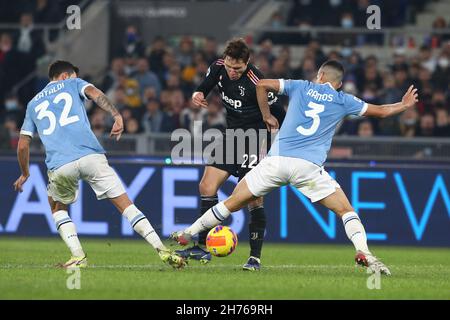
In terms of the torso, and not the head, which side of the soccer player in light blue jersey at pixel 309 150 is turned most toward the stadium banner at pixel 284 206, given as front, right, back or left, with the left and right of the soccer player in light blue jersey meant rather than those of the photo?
front

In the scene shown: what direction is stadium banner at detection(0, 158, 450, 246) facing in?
toward the camera

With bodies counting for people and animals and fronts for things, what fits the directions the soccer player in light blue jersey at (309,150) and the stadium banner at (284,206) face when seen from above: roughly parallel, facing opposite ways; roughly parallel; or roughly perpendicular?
roughly parallel, facing opposite ways

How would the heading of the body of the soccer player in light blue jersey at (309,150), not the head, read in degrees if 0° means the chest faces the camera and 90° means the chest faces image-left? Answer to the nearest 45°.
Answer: approximately 180°

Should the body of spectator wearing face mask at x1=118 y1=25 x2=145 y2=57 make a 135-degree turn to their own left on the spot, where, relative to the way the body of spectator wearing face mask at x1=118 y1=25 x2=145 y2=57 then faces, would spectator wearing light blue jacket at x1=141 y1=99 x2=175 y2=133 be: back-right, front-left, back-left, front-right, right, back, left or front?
back-right

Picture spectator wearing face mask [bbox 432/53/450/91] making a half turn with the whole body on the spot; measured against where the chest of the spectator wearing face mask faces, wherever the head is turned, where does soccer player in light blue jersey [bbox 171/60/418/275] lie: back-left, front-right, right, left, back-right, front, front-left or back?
back

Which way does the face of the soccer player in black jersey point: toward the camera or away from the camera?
toward the camera

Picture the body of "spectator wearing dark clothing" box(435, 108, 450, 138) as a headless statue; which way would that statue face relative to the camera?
toward the camera

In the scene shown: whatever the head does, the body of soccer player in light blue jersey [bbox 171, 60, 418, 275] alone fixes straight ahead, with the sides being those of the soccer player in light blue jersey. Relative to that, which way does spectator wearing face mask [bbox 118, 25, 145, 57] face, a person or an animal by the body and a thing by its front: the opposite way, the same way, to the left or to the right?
the opposite way

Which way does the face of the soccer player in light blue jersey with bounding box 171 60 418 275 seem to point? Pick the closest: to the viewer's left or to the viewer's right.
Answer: to the viewer's left

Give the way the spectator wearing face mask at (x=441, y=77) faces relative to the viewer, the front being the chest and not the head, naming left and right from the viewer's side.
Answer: facing the viewer

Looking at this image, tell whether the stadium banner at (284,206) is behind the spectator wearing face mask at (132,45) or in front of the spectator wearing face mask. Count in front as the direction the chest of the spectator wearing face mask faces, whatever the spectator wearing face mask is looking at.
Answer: in front

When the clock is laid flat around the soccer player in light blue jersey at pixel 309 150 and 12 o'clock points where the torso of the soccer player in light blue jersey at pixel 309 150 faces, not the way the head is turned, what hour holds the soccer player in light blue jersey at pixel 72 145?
the soccer player in light blue jersey at pixel 72 145 is roughly at 9 o'clock from the soccer player in light blue jersey at pixel 309 150.
